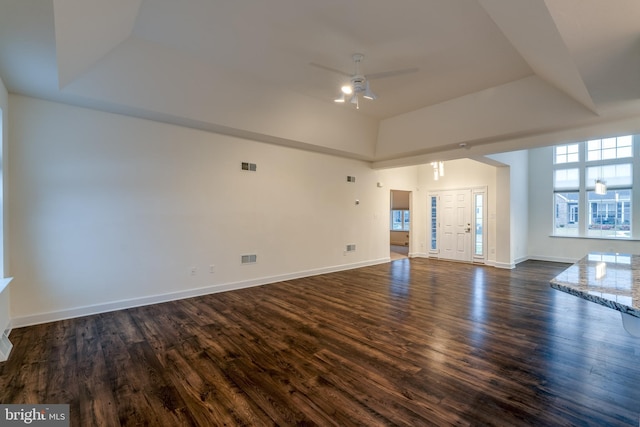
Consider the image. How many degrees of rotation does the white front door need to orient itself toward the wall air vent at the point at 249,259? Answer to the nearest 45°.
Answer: approximately 45° to its right

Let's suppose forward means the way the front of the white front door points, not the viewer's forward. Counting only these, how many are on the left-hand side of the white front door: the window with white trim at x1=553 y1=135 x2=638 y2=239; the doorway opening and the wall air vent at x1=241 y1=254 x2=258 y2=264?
1
